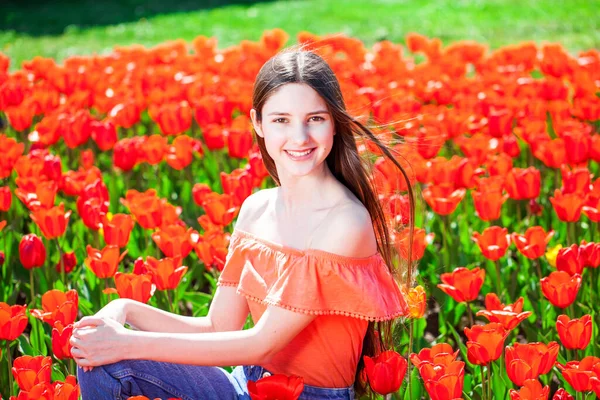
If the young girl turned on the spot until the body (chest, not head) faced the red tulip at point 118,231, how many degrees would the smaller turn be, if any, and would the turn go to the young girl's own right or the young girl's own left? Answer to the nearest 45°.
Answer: approximately 90° to the young girl's own right

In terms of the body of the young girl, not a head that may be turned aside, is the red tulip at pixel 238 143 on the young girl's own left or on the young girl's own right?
on the young girl's own right

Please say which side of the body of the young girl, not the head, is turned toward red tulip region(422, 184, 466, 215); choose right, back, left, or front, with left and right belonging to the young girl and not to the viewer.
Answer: back

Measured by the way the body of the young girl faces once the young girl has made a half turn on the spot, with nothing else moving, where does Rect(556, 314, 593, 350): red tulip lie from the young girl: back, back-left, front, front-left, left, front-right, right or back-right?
front-right

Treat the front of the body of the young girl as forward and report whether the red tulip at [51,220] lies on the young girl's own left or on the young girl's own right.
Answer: on the young girl's own right

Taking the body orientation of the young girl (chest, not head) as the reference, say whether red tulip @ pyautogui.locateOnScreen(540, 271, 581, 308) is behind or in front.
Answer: behind

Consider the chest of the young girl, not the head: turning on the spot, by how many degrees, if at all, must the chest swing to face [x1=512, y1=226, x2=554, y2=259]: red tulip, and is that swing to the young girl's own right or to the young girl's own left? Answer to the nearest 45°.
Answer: approximately 180°

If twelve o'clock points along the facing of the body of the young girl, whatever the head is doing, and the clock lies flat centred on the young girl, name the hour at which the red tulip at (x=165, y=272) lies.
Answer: The red tulip is roughly at 3 o'clock from the young girl.

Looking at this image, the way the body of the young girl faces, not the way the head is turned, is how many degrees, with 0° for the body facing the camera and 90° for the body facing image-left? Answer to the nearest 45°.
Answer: approximately 45°
